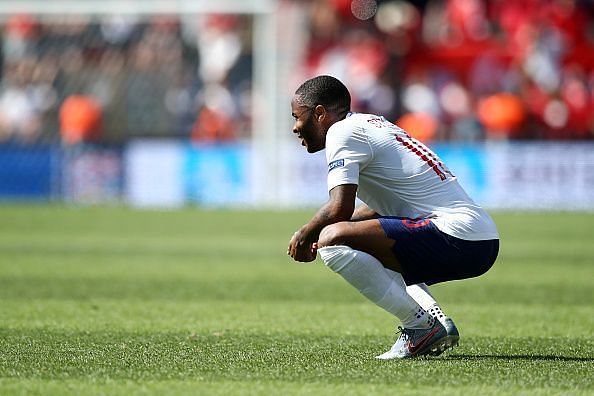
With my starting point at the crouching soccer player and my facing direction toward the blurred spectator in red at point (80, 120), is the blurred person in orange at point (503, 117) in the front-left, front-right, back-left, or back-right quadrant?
front-right

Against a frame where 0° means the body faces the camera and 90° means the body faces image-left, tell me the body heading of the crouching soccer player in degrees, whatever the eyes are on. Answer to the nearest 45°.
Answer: approximately 90°

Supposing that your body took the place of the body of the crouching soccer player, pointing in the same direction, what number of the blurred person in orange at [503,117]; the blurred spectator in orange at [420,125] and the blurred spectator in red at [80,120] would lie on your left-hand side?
0

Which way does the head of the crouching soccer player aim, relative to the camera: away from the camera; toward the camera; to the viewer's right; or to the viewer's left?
to the viewer's left

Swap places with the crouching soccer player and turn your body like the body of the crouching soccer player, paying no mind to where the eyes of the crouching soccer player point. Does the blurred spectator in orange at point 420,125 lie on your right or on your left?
on your right

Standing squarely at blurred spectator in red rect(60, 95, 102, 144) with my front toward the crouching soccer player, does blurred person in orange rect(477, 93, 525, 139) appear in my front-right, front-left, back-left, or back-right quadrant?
front-left

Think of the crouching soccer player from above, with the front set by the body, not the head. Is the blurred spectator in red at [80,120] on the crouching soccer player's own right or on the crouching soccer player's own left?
on the crouching soccer player's own right

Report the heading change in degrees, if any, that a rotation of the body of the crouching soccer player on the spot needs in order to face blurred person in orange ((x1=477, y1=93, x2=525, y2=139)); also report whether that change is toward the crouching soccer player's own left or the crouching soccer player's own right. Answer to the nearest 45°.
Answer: approximately 90° to the crouching soccer player's own right
